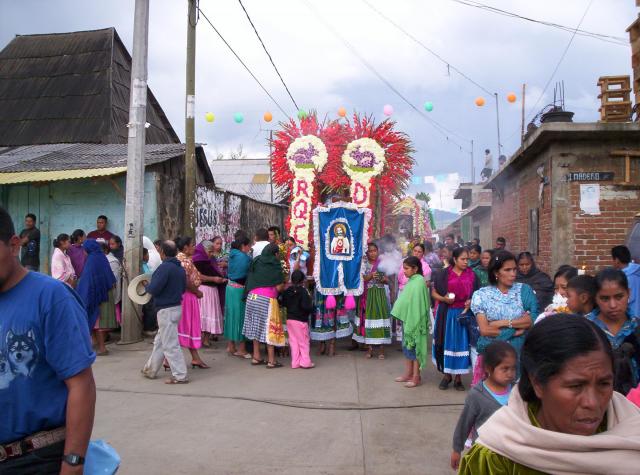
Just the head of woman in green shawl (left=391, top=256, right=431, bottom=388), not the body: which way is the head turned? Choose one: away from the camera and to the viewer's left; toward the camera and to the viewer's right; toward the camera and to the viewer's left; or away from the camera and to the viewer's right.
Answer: toward the camera and to the viewer's left

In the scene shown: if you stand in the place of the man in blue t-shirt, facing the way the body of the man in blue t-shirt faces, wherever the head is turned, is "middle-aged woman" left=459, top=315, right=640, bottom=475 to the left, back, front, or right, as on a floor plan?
left

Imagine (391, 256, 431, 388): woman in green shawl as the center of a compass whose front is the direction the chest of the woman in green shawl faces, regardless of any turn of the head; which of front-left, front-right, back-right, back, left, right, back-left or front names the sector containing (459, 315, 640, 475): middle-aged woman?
left

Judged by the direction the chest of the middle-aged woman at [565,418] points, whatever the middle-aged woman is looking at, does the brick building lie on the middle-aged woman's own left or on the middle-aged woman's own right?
on the middle-aged woman's own left

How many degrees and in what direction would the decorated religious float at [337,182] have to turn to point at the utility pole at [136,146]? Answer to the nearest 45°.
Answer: approximately 90° to its right

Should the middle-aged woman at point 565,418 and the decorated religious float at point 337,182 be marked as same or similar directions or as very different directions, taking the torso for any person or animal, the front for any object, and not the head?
same or similar directions

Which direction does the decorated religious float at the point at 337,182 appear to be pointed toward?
toward the camera

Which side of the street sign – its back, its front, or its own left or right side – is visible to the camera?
front

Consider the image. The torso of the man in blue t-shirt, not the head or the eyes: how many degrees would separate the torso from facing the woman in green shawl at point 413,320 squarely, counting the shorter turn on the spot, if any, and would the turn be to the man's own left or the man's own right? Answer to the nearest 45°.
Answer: approximately 180°
